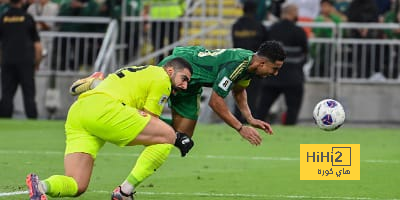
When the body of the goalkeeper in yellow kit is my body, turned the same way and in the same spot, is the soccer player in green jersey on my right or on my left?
on my left

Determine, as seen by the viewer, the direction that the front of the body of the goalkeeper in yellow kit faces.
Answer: to the viewer's right

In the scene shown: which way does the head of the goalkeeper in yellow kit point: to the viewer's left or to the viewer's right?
to the viewer's right

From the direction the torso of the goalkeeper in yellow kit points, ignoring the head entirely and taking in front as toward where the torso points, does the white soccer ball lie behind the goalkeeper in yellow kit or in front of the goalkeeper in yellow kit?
in front
